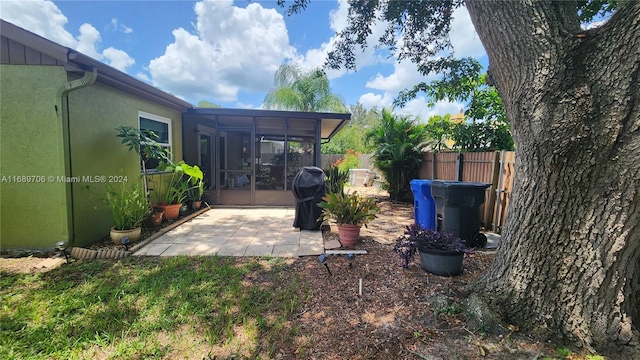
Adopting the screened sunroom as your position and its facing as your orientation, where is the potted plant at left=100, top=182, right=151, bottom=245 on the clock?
The potted plant is roughly at 1 o'clock from the screened sunroom.

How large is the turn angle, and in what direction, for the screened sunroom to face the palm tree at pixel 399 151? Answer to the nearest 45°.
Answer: approximately 90° to its left

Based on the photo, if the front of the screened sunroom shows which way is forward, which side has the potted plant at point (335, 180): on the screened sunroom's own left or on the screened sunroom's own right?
on the screened sunroom's own left

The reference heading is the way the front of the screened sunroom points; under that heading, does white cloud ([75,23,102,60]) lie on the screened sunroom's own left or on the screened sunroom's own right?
on the screened sunroom's own right

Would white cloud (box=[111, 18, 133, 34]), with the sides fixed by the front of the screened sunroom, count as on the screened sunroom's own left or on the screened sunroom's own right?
on the screened sunroom's own right

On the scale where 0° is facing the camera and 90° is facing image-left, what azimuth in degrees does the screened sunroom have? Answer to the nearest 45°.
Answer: approximately 0°
